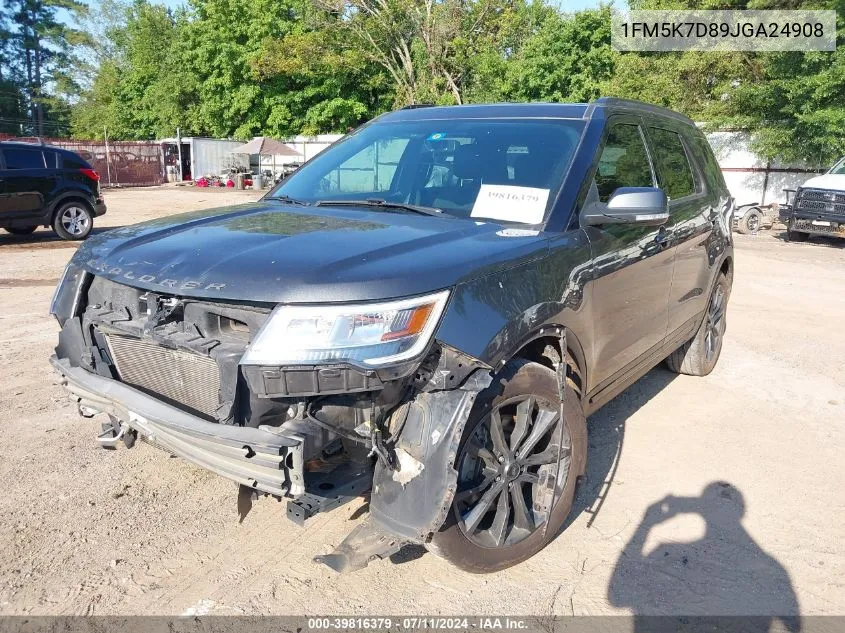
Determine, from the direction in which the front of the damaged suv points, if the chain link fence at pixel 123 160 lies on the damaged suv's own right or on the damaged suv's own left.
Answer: on the damaged suv's own right

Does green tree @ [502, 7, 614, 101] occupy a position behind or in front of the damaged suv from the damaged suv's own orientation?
behind

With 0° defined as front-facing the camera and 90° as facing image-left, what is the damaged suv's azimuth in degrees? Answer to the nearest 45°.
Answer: approximately 45°

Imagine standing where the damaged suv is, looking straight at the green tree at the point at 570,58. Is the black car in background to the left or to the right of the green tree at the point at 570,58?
left

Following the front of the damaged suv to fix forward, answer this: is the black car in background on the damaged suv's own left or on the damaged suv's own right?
on the damaged suv's own right
